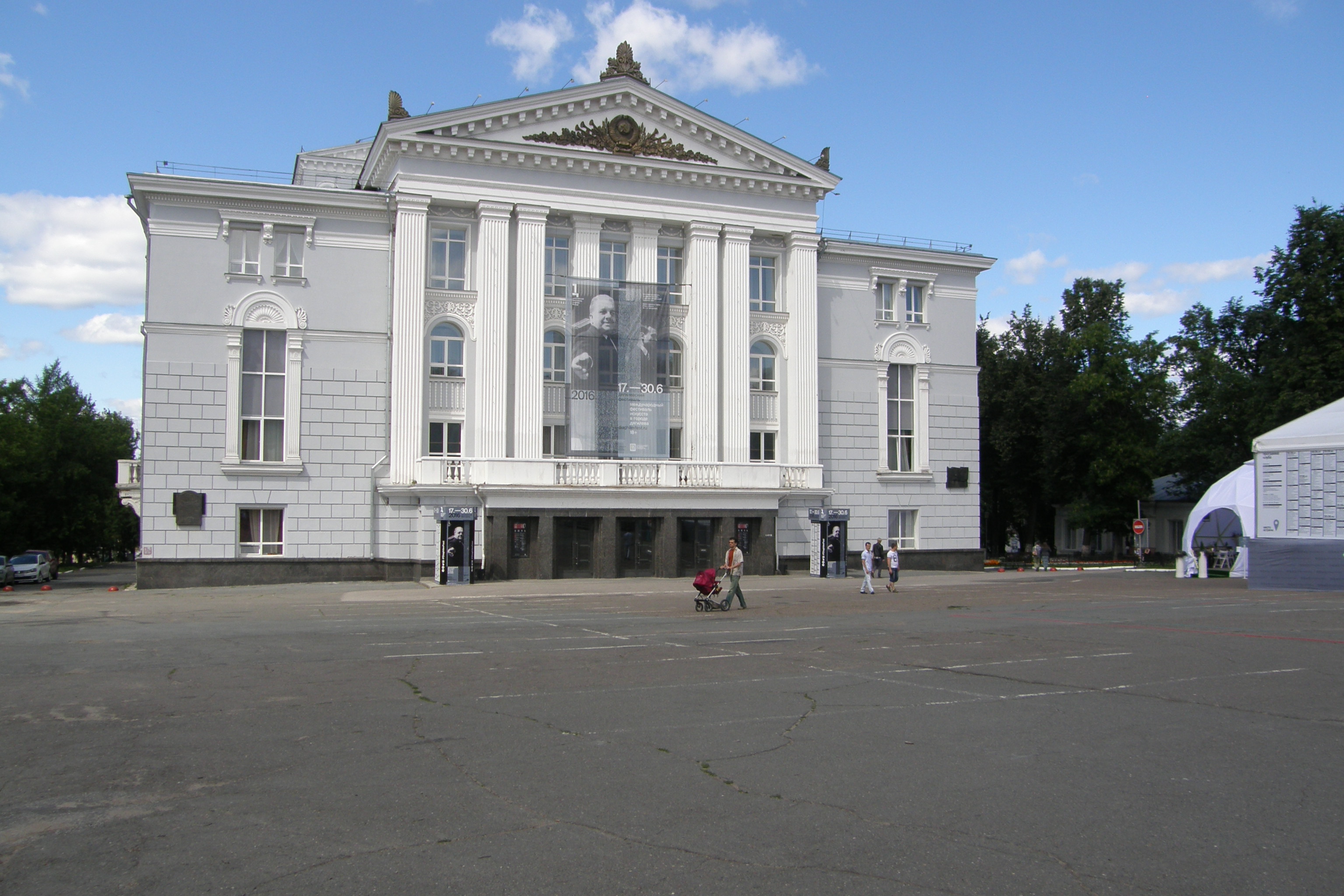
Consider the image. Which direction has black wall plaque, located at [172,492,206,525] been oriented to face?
toward the camera

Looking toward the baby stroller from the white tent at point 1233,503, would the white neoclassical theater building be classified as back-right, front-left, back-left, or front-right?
front-right

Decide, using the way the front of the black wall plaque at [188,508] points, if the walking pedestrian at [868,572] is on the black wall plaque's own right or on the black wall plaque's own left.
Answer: on the black wall plaque's own left

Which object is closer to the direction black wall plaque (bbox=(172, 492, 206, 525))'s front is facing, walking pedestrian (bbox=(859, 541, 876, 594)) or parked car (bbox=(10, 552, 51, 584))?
the walking pedestrian

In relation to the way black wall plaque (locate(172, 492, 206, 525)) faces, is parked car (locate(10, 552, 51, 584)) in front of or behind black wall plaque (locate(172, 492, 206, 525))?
behind

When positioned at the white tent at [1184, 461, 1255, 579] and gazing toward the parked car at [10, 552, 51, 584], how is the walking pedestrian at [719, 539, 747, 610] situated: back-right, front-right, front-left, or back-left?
front-left

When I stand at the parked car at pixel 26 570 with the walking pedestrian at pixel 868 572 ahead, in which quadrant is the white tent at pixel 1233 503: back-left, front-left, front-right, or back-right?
front-left

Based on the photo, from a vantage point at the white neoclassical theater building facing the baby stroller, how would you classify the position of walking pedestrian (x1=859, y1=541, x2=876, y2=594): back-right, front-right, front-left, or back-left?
front-left

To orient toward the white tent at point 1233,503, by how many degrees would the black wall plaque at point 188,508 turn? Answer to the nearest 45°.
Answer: approximately 90° to its left

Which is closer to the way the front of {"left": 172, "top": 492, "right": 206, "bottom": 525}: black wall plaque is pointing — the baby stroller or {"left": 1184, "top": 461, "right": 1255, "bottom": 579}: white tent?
the baby stroller

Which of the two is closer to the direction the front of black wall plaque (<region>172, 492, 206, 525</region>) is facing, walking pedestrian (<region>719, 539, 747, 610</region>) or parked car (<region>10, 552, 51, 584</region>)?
the walking pedestrian

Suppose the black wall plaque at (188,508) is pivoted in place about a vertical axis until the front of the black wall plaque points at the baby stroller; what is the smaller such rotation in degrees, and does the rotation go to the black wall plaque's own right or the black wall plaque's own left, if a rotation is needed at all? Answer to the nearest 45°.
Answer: approximately 45° to the black wall plaque's own left

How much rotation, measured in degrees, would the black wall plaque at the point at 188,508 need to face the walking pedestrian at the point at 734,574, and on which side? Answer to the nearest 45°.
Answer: approximately 45° to its left
